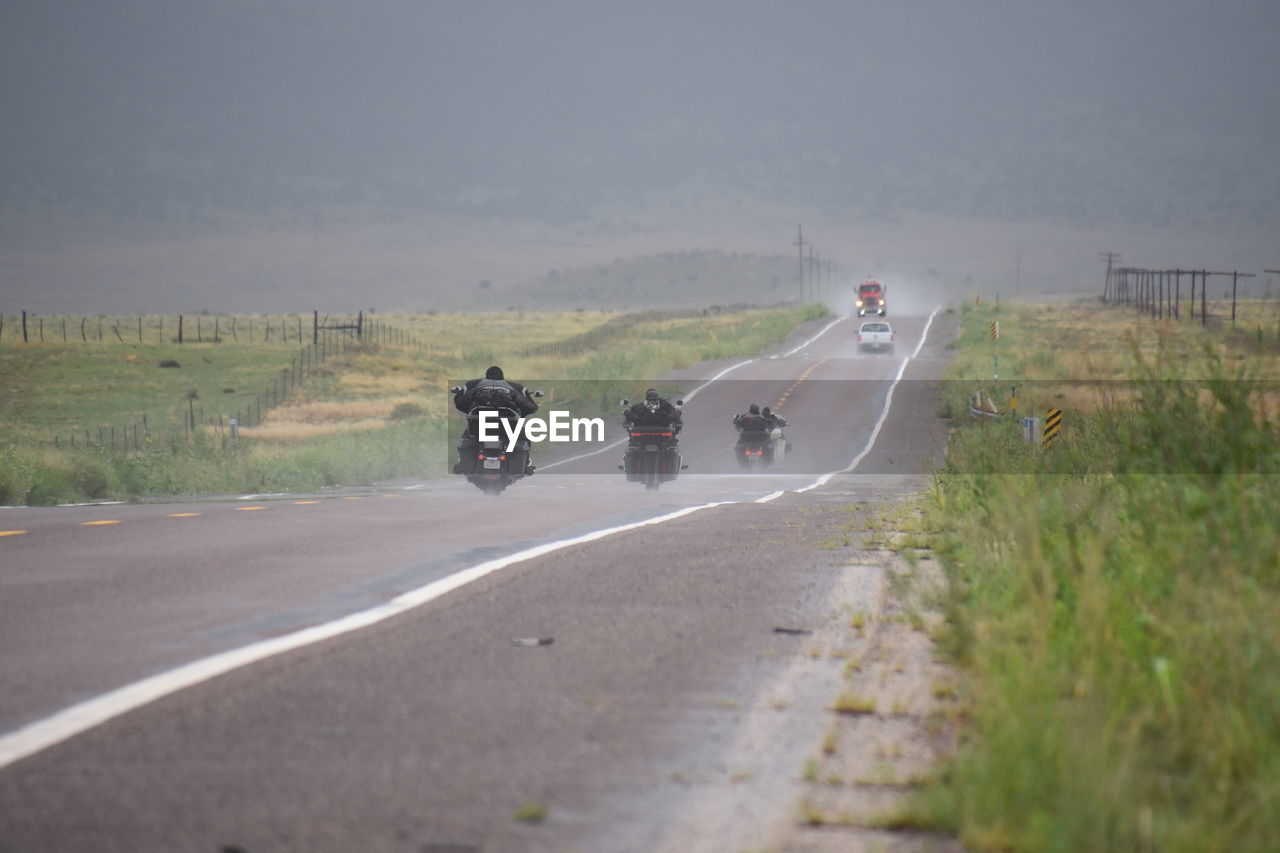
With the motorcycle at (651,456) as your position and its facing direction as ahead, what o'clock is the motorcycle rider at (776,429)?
The motorcycle rider is roughly at 1 o'clock from the motorcycle.

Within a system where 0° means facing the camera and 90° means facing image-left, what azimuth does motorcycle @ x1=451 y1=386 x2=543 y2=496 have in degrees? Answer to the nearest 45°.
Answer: approximately 180°

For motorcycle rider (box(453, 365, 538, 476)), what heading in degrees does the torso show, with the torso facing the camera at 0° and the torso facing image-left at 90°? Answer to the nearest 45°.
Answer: approximately 180°

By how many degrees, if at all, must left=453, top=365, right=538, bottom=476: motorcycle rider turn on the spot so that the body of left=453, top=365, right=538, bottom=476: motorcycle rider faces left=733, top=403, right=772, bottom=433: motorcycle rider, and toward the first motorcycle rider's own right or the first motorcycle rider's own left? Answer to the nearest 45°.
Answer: approximately 45° to the first motorcycle rider's own right

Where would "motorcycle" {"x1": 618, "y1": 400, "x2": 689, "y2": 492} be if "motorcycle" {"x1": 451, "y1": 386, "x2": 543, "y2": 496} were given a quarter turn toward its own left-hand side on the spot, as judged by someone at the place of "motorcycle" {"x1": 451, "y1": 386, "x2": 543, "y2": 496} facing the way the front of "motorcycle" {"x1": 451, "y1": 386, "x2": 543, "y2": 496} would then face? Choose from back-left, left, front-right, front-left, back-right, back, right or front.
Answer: back-right

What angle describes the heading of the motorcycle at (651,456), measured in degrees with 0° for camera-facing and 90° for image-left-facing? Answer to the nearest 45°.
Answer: approximately 180°

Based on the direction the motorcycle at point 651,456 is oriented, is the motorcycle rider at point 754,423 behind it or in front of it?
in front

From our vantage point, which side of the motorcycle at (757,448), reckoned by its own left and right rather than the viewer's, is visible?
back

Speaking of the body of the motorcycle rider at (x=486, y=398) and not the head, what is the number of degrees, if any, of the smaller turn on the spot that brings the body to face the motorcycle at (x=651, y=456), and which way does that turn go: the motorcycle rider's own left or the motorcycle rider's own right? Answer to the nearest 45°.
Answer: approximately 45° to the motorcycle rider's own right

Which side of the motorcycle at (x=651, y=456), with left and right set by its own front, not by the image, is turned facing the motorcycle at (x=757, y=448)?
front

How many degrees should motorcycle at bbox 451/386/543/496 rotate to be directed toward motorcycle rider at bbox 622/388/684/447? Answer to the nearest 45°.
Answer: approximately 45° to its right
